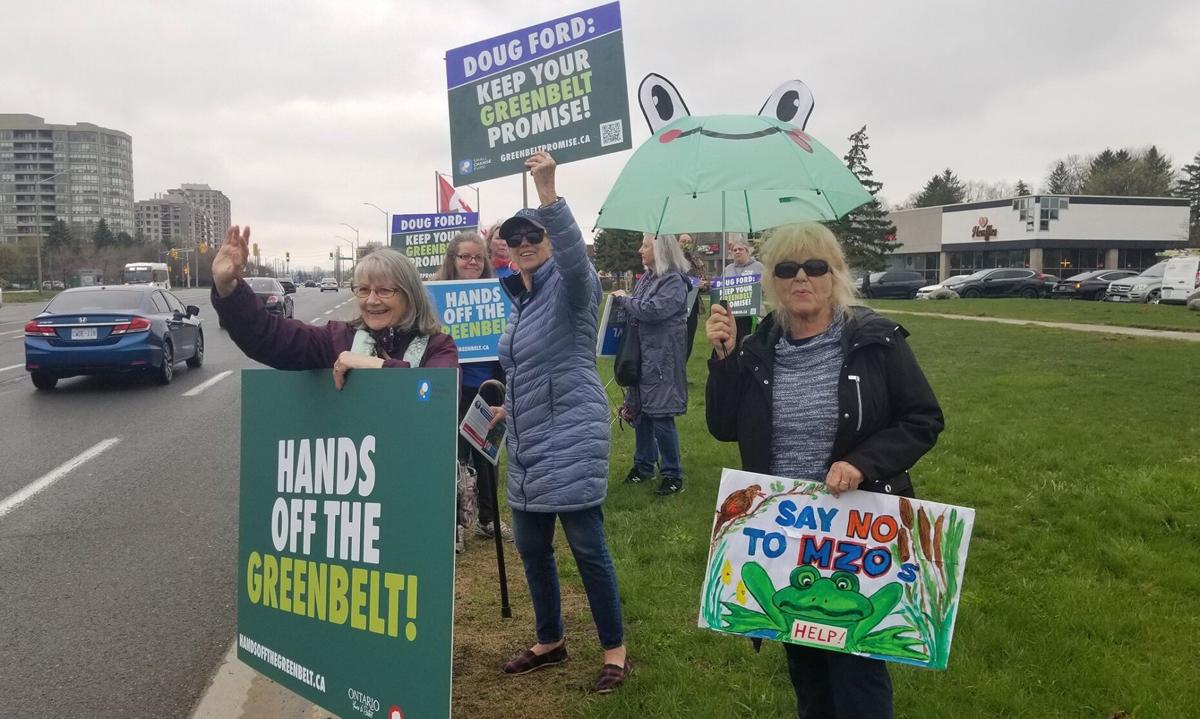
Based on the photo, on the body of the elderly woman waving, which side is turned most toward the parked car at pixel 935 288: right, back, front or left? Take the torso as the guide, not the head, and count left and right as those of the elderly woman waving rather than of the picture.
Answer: back

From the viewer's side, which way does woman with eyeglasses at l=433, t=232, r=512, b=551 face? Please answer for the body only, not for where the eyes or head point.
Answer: toward the camera

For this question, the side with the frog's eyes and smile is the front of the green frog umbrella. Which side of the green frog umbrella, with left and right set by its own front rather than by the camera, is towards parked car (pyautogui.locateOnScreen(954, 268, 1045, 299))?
back

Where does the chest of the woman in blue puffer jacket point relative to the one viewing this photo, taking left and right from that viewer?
facing the viewer and to the left of the viewer

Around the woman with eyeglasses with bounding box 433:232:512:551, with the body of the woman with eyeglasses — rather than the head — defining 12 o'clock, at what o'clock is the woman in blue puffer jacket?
The woman in blue puffer jacket is roughly at 12 o'clock from the woman with eyeglasses.

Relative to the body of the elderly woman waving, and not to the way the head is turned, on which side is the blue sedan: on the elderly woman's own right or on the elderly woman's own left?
on the elderly woman's own right

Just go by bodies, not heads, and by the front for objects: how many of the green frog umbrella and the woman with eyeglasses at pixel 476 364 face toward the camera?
2

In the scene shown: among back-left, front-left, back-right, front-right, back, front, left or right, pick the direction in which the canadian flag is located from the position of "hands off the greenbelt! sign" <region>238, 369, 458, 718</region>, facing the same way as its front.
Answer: back-right

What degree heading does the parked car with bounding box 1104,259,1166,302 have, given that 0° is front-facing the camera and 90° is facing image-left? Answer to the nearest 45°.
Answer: approximately 45°

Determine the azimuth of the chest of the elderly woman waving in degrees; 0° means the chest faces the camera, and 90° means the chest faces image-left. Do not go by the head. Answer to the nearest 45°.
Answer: approximately 45°

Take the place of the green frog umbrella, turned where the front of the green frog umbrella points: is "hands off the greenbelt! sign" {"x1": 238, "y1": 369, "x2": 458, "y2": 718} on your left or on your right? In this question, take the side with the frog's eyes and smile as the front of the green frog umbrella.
on your right

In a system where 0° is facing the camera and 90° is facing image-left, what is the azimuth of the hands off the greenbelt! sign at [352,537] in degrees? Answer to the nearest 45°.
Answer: approximately 45°
